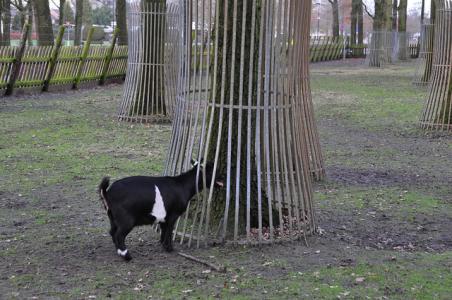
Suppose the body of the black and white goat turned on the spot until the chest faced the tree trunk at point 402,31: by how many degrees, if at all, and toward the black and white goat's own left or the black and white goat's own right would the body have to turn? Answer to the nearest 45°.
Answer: approximately 90° to the black and white goat's own left

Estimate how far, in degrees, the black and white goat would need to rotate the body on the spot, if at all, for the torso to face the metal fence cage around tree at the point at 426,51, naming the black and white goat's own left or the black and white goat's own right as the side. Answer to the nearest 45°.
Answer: approximately 45° to the black and white goat's own left

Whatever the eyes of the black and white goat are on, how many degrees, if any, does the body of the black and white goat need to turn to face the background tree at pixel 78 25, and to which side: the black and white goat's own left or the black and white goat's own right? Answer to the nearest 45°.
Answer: approximately 90° to the black and white goat's own left

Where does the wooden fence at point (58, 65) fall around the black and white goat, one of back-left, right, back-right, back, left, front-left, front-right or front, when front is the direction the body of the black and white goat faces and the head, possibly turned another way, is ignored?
left

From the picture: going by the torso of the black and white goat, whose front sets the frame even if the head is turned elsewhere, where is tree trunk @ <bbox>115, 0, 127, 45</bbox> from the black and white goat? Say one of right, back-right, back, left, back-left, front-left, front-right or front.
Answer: left

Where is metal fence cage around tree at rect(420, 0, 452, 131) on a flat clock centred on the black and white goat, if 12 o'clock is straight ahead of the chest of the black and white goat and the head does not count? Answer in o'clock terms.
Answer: The metal fence cage around tree is roughly at 10 o'clock from the black and white goat.

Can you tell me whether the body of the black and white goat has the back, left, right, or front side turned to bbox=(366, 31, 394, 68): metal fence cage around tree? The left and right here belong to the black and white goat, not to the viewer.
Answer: left

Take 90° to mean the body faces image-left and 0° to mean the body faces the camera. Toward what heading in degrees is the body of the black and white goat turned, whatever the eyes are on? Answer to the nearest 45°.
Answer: approximately 270°

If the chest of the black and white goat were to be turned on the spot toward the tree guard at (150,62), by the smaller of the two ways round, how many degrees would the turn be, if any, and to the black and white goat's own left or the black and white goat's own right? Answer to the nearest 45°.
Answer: approximately 90° to the black and white goat's own left
